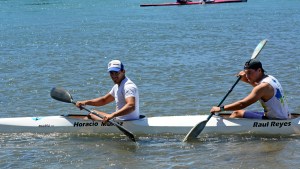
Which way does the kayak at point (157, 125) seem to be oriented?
to the viewer's left

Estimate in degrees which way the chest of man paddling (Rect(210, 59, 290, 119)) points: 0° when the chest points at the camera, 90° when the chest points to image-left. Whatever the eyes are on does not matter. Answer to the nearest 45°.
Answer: approximately 90°

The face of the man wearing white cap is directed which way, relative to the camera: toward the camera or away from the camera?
toward the camera

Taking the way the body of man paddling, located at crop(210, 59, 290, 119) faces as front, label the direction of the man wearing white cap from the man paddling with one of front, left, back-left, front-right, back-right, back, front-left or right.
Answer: front
